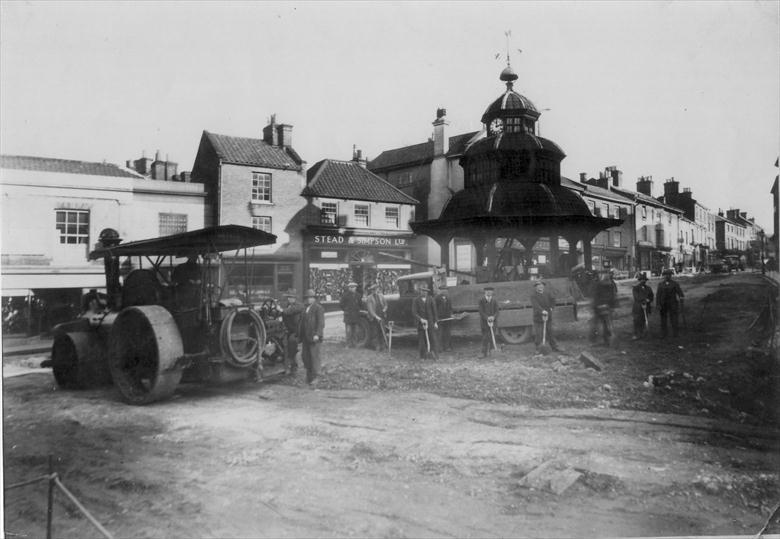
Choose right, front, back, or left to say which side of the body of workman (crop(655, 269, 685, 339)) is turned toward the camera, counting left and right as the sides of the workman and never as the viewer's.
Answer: front

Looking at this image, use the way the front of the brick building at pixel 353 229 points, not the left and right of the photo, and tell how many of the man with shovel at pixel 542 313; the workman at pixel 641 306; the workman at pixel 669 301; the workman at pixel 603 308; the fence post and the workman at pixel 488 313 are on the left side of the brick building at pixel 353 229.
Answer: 5

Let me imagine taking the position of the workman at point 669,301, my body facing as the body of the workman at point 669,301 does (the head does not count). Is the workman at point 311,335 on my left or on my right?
on my right

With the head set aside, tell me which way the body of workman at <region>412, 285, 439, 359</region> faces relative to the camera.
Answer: toward the camera

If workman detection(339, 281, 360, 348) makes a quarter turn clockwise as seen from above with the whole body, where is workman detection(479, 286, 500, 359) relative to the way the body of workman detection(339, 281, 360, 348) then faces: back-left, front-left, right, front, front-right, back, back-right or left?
back

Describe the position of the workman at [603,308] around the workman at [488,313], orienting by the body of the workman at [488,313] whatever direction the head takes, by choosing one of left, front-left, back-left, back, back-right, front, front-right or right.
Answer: left

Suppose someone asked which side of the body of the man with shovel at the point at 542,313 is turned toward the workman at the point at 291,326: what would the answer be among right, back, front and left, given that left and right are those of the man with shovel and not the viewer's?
right

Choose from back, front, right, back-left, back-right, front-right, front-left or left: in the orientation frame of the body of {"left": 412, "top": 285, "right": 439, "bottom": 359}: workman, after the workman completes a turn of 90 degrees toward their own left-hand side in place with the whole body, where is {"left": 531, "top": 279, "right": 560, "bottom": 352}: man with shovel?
front

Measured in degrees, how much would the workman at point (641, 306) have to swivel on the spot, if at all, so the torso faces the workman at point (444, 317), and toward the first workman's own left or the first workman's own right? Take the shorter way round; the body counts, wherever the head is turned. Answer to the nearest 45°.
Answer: approximately 45° to the first workman's own right

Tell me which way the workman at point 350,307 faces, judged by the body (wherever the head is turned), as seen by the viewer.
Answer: toward the camera

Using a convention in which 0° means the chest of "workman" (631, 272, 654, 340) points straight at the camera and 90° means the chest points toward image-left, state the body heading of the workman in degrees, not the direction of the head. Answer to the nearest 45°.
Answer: approximately 45°
